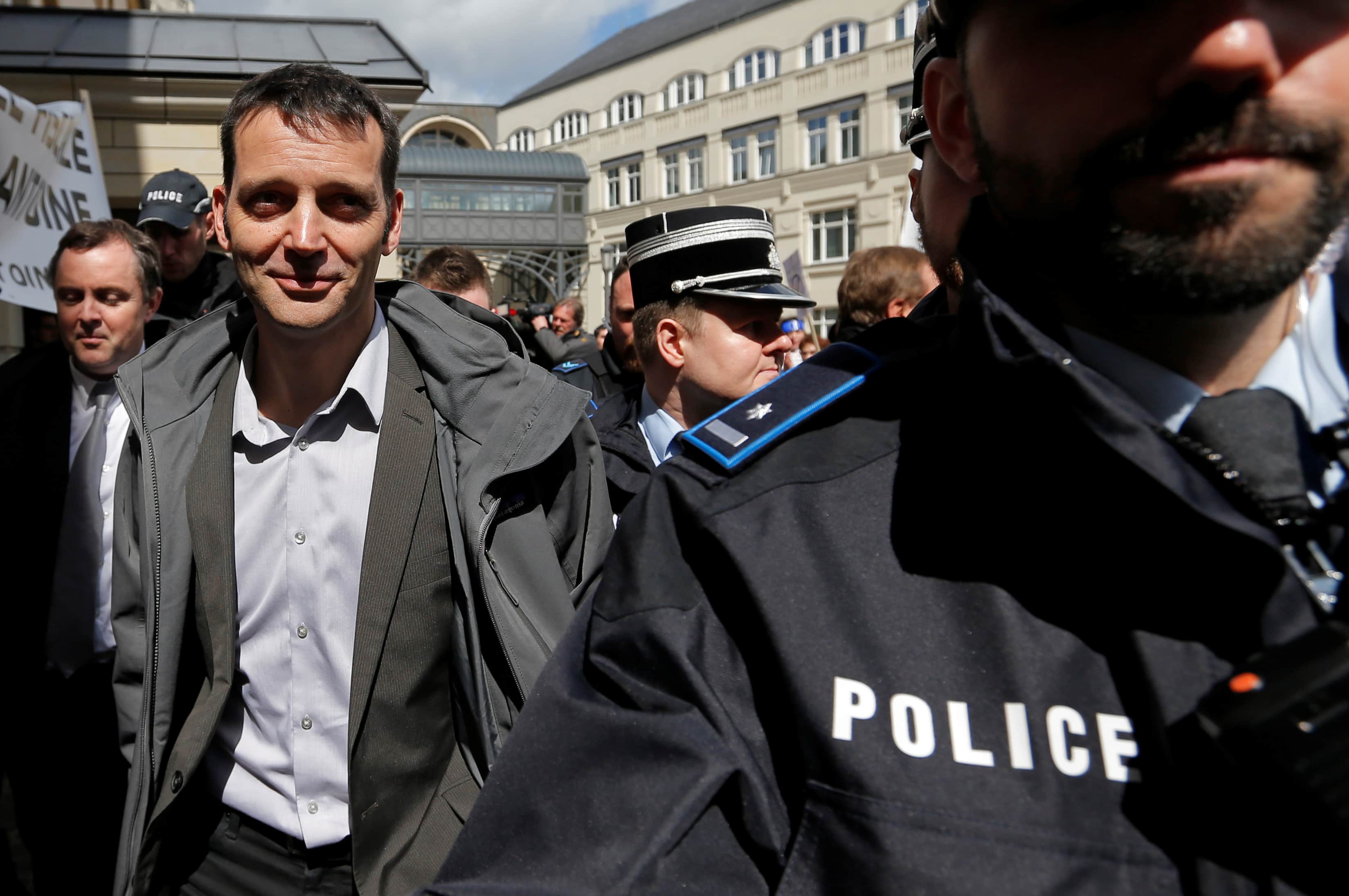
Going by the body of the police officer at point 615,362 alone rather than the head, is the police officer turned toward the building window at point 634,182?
no

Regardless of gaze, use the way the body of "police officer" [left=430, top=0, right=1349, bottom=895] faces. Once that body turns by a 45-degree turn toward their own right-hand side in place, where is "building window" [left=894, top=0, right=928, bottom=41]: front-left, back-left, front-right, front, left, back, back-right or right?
back

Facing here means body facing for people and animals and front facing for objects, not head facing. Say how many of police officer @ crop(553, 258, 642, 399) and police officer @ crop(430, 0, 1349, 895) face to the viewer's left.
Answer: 0

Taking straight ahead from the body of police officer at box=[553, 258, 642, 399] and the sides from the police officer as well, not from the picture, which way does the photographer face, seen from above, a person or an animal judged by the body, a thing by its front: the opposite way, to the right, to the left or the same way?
to the right

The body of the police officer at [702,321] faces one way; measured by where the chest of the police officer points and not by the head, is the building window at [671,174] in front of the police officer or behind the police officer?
behind

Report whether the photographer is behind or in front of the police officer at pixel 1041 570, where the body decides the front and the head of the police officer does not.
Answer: behind

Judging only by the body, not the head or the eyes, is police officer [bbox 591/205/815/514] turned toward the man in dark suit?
no

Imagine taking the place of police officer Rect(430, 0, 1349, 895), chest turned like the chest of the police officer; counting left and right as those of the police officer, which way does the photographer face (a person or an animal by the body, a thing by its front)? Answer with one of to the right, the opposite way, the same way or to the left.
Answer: to the right

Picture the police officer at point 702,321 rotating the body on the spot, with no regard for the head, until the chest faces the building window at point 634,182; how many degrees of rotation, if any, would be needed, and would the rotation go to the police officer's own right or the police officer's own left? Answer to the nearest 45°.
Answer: approximately 135° to the police officer's own left

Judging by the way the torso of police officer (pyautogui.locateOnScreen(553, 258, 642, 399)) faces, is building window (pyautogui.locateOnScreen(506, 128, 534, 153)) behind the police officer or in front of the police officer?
behind

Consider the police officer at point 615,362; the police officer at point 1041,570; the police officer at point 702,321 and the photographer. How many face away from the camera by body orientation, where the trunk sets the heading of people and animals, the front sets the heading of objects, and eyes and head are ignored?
0

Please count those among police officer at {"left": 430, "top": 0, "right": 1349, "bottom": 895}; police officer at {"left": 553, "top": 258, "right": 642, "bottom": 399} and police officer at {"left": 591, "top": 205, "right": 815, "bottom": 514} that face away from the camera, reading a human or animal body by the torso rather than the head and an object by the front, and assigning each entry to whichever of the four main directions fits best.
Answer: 0

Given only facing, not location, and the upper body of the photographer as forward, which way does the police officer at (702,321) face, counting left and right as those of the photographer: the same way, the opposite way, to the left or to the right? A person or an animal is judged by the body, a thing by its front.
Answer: to the left

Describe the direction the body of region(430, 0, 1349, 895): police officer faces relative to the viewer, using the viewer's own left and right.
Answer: facing the viewer and to the right of the viewer

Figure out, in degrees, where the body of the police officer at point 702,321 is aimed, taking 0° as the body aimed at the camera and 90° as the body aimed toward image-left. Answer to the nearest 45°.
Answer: approximately 315°

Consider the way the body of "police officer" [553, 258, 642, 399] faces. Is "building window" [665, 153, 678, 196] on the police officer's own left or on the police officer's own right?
on the police officer's own left

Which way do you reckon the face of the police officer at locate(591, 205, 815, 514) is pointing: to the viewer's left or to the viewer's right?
to the viewer's right

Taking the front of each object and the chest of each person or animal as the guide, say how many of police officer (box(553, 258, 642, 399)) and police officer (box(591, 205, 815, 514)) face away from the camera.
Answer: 0
